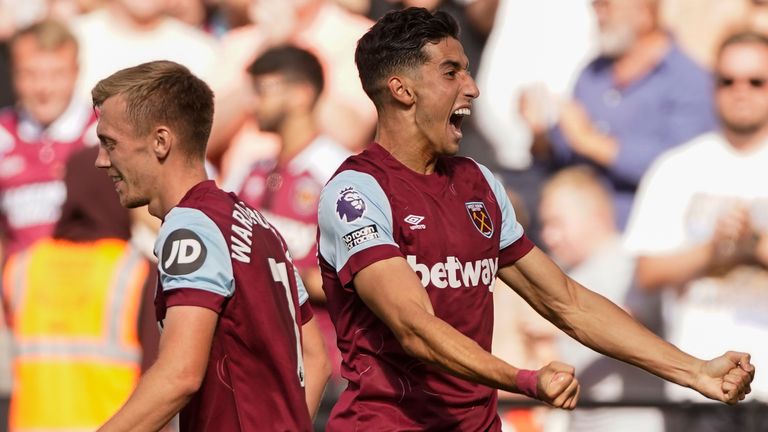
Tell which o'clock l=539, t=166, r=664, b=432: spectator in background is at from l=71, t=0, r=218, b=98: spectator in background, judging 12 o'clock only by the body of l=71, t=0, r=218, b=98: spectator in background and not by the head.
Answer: l=539, t=166, r=664, b=432: spectator in background is roughly at 10 o'clock from l=71, t=0, r=218, b=98: spectator in background.

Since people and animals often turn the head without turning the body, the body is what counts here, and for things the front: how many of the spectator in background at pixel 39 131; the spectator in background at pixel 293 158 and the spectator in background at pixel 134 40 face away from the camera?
0

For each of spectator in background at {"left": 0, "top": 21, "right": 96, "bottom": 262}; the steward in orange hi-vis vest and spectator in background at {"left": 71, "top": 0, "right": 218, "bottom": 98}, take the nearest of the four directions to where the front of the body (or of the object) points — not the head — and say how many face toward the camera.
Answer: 2

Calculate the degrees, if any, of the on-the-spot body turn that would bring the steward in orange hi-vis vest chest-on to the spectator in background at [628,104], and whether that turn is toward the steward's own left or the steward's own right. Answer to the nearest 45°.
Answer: approximately 90° to the steward's own right

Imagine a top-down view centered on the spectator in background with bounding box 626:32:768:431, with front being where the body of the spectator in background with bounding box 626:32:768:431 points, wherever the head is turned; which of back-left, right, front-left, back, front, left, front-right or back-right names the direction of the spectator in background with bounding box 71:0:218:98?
right

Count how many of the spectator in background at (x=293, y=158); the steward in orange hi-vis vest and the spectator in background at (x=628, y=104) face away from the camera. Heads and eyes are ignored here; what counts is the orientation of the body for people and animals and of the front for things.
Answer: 1

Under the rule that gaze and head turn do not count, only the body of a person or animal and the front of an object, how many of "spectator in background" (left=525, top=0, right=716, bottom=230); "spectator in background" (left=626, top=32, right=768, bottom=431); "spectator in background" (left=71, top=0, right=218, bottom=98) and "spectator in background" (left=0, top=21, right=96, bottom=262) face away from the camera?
0

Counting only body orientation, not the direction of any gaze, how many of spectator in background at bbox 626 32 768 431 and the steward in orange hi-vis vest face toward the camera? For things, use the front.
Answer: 1

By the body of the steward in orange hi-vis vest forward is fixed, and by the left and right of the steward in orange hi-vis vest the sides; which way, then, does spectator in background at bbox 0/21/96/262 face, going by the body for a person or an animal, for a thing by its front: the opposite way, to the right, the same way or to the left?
the opposite way

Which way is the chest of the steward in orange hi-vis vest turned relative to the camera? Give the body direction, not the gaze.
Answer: away from the camera

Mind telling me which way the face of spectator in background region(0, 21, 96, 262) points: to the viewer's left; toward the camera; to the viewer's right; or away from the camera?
toward the camera

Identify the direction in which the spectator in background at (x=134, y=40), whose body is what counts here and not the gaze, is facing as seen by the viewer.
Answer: toward the camera

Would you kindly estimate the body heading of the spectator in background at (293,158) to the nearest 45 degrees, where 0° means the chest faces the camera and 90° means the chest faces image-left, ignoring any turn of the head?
approximately 45°

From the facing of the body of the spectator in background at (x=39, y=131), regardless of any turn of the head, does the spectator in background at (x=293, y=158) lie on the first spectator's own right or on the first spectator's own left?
on the first spectator's own left

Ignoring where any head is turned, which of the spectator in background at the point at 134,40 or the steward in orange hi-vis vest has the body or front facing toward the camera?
the spectator in background
